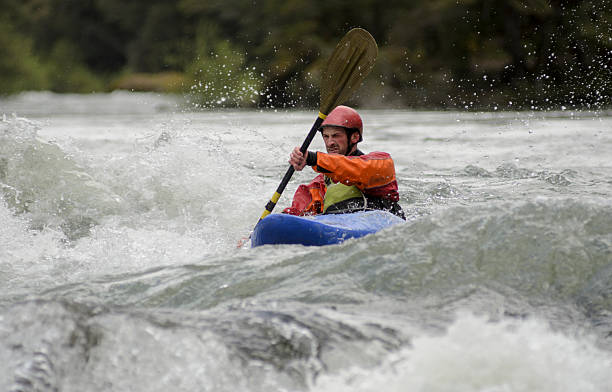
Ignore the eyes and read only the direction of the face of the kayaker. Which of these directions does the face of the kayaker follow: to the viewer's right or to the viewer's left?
to the viewer's left

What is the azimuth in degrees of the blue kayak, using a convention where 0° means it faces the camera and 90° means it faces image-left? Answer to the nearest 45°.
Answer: approximately 45°

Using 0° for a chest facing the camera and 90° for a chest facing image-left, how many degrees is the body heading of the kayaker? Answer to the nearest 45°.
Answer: approximately 45°
